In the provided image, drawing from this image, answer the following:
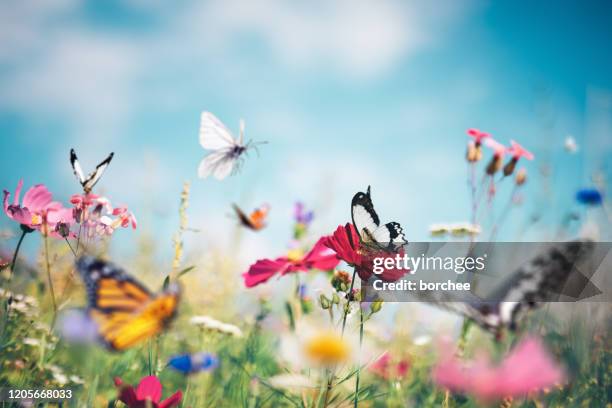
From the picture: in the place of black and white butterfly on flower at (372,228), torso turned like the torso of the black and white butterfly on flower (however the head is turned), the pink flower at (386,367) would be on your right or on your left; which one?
on your right

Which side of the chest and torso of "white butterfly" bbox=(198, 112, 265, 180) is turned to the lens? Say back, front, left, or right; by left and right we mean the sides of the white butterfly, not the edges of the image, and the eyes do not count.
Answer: right

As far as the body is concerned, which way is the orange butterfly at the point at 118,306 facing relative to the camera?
to the viewer's right

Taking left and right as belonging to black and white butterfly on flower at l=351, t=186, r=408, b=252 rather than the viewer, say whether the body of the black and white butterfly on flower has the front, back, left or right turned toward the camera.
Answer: left
